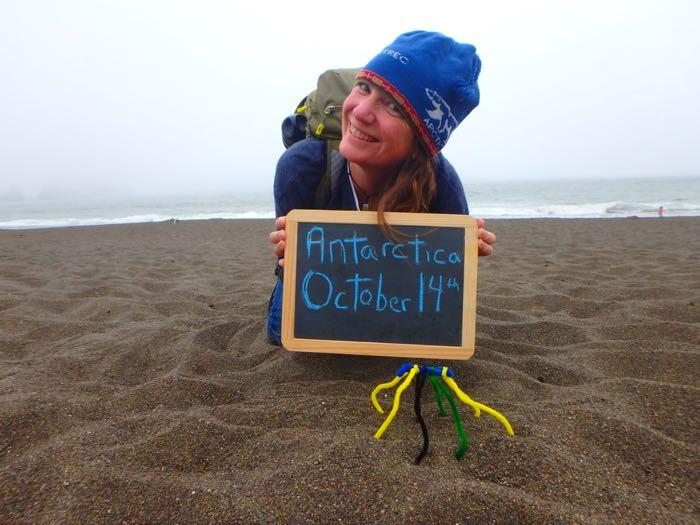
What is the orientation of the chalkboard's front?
toward the camera
